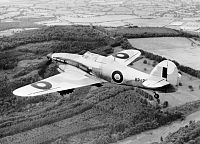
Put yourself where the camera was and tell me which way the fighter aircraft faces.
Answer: facing away from the viewer and to the left of the viewer
